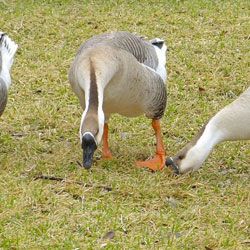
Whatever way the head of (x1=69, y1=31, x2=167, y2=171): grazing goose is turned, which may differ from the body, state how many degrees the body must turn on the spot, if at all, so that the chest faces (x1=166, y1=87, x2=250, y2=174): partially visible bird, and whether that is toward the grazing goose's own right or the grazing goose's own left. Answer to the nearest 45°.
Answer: approximately 135° to the grazing goose's own left

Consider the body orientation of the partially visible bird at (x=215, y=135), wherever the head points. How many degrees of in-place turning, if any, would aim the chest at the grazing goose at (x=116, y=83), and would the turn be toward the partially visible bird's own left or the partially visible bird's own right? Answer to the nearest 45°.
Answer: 0° — it already faces it

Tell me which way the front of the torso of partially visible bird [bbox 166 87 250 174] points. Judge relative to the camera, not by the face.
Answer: to the viewer's left
